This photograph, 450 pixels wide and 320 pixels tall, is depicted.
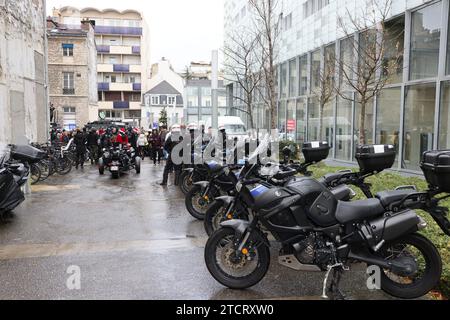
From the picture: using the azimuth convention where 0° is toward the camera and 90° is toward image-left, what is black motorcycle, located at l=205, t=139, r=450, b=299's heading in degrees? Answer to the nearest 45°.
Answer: approximately 90°

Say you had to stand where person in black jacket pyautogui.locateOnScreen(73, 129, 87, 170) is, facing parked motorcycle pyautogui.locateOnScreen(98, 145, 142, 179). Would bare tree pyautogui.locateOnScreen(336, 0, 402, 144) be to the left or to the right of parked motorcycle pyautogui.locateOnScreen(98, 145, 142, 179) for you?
left

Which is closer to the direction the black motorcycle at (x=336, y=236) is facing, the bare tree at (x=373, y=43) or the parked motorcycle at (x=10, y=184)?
the parked motorcycle

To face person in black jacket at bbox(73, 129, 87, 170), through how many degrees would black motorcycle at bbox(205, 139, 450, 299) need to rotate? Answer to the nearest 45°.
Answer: approximately 45° to its right

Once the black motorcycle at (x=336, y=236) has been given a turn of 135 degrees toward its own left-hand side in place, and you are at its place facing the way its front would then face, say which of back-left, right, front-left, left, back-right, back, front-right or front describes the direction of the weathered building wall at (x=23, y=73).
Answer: back

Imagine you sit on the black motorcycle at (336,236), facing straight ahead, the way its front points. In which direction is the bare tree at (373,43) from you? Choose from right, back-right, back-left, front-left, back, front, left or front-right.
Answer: right

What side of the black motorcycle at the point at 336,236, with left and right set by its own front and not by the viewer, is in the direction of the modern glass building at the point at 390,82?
right

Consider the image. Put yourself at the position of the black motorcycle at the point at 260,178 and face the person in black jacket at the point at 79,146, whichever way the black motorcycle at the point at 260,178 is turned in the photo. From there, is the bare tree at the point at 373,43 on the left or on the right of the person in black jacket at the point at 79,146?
right

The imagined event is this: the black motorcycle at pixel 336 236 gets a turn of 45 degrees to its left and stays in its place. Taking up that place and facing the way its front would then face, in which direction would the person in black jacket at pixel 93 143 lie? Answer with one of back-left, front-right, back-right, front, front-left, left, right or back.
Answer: right

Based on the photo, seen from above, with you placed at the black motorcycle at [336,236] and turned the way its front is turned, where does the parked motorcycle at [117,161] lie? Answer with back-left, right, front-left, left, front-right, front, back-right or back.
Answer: front-right

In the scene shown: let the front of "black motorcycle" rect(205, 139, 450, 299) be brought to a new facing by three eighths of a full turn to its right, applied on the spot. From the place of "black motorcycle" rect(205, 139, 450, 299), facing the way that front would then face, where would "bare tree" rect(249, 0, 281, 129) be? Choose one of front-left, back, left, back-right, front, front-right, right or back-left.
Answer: front-left

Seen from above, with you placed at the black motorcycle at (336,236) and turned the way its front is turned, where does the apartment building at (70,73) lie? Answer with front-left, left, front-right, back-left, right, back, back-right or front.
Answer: front-right

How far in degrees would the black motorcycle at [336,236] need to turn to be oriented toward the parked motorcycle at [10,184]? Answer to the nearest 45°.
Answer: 0° — it already faces it

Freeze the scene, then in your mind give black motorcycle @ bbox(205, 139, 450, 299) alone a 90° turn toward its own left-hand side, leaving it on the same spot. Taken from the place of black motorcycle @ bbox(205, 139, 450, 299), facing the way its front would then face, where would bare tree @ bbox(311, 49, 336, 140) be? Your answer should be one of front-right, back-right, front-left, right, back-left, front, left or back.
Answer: back
